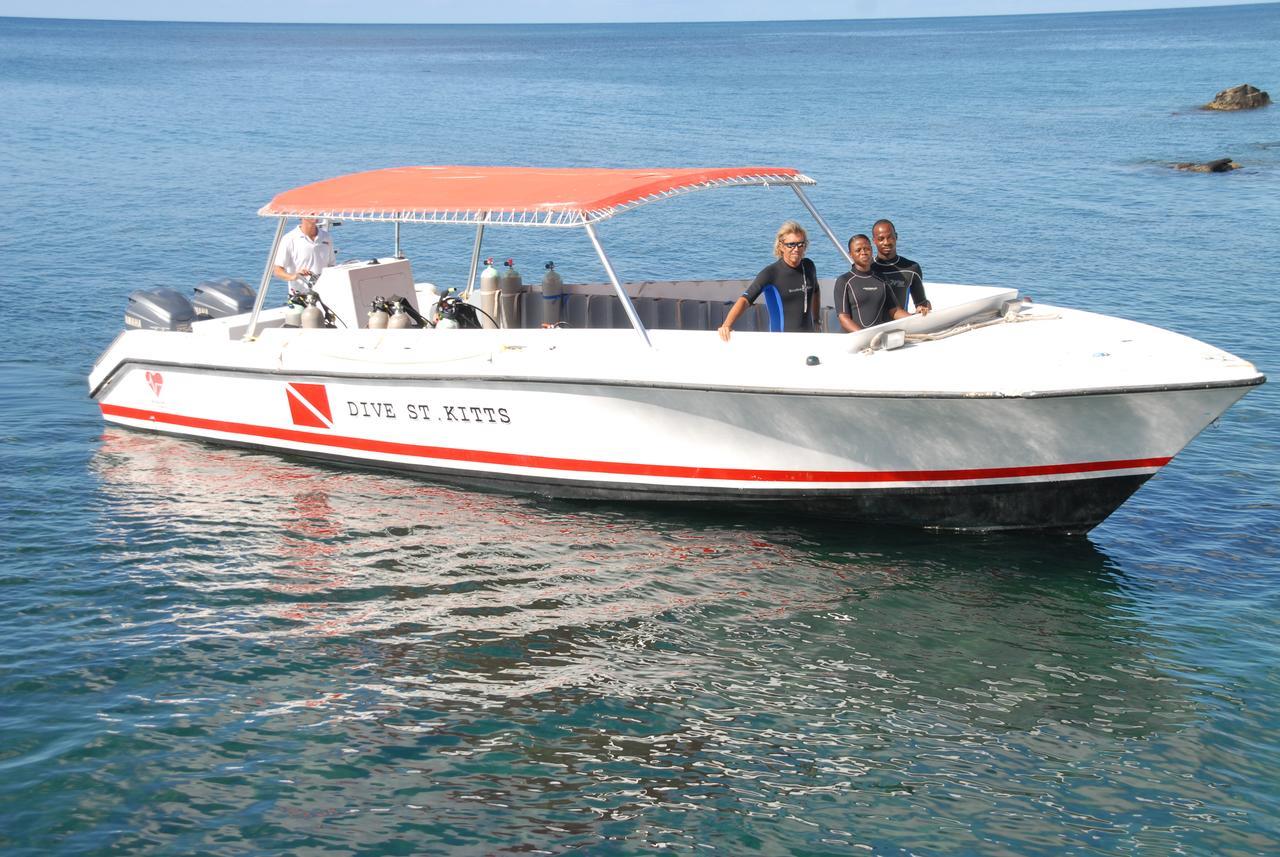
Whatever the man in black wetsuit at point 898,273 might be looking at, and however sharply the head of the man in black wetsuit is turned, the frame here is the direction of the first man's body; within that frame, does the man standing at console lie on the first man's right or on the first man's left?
on the first man's right

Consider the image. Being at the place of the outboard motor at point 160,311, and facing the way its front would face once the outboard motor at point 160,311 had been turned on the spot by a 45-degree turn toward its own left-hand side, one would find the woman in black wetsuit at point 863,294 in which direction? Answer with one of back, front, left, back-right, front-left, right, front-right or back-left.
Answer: front-right

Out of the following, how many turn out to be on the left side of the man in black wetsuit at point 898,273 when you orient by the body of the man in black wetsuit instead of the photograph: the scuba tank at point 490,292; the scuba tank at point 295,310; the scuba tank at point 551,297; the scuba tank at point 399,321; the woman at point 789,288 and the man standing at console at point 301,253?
0

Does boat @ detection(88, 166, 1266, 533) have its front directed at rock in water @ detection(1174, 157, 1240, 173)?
no

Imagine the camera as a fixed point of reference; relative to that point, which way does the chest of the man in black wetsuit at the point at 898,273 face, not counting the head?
toward the camera

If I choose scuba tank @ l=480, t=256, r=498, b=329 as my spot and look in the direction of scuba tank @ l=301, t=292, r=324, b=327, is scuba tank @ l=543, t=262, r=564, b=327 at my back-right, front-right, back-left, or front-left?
back-left

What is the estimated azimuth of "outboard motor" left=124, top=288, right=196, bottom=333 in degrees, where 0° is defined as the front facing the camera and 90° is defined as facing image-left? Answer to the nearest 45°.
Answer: approximately 315°

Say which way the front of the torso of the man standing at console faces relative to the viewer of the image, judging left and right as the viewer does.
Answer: facing the viewer and to the right of the viewer

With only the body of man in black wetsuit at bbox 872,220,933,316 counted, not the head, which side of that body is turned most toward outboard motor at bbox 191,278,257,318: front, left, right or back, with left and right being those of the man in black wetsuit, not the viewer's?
right

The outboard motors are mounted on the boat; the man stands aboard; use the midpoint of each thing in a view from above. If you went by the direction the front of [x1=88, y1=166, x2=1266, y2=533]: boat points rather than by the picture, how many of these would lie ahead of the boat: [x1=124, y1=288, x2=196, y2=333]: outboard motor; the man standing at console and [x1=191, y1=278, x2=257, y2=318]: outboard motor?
0

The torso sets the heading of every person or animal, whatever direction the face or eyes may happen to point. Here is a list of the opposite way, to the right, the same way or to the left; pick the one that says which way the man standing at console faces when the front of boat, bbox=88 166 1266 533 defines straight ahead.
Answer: the same way

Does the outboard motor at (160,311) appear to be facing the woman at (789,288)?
yes

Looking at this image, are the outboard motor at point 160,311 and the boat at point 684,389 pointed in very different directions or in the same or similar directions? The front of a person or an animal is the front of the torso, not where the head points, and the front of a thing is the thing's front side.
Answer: same or similar directions

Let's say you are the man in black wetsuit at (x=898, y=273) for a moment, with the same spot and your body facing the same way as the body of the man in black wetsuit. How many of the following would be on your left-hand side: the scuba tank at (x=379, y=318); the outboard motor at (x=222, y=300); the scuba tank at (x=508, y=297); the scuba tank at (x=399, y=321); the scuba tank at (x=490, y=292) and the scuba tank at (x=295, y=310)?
0

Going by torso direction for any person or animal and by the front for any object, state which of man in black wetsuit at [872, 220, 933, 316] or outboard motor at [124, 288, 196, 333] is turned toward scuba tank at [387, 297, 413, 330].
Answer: the outboard motor
